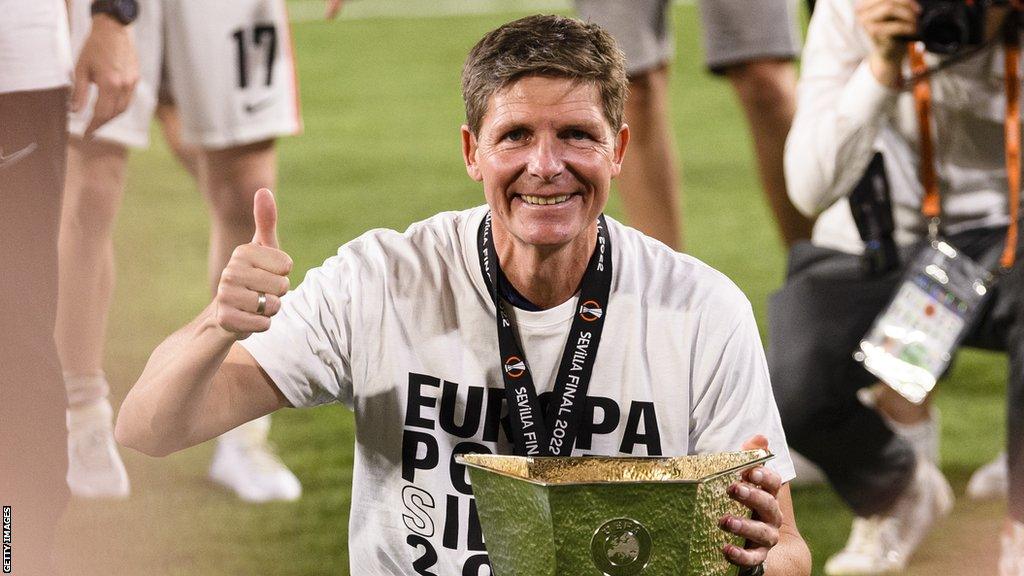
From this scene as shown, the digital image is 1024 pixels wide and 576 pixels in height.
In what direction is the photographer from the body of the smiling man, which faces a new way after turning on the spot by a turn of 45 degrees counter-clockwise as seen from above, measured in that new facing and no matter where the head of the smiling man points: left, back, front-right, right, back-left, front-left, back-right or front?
left

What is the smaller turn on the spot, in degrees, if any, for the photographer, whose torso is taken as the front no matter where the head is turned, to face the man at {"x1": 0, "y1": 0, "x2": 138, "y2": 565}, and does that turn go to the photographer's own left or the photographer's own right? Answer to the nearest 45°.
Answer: approximately 45° to the photographer's own right

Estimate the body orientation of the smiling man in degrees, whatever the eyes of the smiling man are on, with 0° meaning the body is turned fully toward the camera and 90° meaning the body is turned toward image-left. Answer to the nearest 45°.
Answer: approximately 0°
